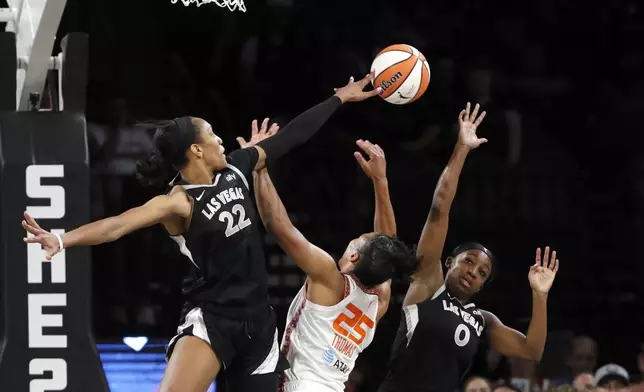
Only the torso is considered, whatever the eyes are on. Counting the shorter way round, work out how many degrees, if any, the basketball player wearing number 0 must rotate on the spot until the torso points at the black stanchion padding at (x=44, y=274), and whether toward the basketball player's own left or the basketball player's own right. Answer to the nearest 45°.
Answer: approximately 135° to the basketball player's own right

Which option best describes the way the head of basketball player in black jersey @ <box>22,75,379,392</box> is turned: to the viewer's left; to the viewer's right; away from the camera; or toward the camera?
to the viewer's right

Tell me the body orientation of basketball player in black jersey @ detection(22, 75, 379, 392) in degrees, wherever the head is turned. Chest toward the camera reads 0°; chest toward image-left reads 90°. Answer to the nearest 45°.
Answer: approximately 315°

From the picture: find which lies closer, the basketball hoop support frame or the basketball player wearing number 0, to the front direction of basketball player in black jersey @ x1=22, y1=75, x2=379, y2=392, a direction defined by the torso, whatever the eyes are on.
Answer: the basketball player wearing number 0

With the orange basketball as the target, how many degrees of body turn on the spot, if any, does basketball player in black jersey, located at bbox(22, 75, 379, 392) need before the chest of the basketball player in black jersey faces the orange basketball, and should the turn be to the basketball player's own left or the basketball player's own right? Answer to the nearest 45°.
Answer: approximately 90° to the basketball player's own left

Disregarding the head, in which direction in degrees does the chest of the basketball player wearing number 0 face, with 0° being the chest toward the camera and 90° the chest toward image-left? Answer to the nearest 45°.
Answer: approximately 315°

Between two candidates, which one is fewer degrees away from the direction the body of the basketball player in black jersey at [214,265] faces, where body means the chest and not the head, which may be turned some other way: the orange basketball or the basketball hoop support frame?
the orange basketball

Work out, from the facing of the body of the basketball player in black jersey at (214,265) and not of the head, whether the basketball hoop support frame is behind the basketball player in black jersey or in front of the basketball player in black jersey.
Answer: behind
